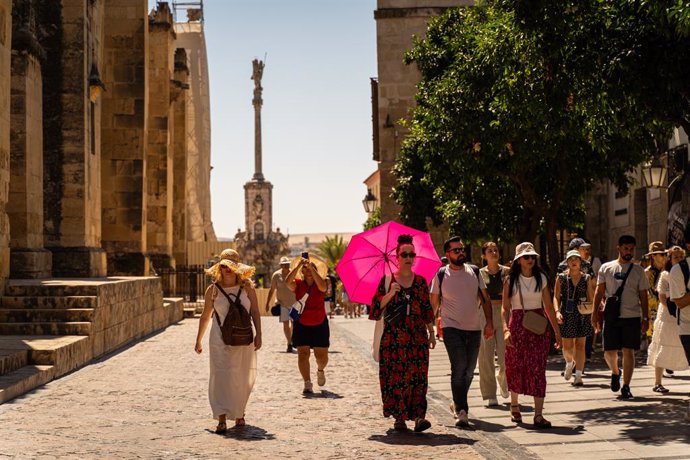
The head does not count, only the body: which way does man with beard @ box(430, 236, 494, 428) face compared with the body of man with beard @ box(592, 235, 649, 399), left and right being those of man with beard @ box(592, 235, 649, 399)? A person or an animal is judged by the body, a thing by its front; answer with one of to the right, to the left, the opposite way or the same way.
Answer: the same way

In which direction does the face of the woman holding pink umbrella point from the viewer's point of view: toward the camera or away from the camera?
toward the camera

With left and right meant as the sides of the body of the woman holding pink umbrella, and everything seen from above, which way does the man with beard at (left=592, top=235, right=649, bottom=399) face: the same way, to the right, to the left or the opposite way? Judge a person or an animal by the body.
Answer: the same way

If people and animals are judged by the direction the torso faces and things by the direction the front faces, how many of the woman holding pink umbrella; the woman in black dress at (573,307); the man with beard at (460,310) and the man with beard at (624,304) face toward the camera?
4

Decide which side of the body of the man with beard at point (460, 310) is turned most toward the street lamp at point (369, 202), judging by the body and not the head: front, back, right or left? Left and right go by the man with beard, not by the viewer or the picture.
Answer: back

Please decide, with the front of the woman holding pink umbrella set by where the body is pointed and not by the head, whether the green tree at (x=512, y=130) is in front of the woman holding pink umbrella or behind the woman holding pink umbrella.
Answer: behind

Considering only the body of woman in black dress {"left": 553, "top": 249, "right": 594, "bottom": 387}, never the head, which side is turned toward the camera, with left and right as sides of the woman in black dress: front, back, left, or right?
front

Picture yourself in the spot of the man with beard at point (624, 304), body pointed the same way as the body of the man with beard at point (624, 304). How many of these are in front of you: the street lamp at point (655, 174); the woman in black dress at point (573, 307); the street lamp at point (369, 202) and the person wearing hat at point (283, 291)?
0

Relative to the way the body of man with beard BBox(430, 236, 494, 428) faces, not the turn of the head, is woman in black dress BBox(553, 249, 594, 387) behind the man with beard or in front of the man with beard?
behind

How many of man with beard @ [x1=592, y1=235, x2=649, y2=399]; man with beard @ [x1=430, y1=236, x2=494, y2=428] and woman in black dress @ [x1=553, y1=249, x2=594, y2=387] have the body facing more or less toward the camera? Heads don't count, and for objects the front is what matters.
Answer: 3

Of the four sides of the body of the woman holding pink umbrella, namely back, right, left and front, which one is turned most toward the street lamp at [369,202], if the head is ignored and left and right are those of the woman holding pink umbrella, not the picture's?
back

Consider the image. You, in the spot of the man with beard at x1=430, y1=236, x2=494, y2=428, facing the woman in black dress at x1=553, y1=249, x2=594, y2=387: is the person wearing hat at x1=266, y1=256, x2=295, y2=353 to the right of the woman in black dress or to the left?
left

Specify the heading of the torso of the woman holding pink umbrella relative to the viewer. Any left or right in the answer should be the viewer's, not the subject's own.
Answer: facing the viewer

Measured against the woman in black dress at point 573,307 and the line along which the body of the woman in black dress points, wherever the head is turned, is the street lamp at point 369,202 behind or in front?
behind

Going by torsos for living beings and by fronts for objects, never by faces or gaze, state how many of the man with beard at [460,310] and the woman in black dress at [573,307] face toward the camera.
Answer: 2

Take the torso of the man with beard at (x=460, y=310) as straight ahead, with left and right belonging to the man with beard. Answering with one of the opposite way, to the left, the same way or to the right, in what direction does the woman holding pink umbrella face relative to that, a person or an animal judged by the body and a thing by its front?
the same way

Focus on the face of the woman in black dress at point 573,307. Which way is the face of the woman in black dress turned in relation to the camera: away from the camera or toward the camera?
toward the camera

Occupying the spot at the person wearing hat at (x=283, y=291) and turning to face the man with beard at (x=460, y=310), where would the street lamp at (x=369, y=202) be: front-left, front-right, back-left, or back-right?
back-left

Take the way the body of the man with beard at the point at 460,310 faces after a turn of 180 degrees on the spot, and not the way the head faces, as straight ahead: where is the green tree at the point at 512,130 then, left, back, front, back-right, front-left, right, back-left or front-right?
front
